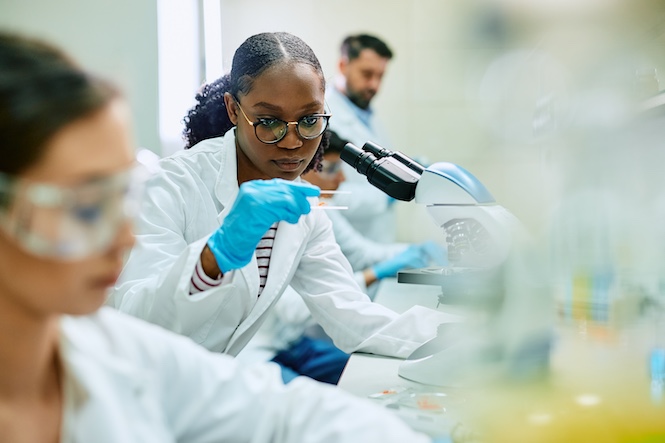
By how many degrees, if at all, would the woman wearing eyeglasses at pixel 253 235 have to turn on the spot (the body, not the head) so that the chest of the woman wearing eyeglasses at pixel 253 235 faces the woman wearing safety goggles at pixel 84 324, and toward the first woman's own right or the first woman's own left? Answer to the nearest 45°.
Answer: approximately 45° to the first woman's own right

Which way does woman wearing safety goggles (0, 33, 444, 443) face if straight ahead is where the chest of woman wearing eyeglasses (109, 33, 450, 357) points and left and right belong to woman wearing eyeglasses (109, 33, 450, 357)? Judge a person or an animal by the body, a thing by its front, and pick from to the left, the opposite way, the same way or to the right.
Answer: the same way

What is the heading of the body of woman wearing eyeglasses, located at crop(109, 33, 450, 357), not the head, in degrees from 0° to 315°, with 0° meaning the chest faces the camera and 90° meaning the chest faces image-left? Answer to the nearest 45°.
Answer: approximately 315°

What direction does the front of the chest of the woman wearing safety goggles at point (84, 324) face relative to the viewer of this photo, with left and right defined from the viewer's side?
facing the viewer and to the right of the viewer

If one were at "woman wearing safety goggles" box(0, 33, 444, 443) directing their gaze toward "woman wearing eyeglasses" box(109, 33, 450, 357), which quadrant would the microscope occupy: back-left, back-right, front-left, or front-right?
front-right

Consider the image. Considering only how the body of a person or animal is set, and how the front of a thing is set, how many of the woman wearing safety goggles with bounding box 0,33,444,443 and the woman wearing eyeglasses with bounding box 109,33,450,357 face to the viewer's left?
0

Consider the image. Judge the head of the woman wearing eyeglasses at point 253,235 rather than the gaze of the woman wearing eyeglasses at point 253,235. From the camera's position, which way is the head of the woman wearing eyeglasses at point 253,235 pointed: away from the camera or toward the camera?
toward the camera
